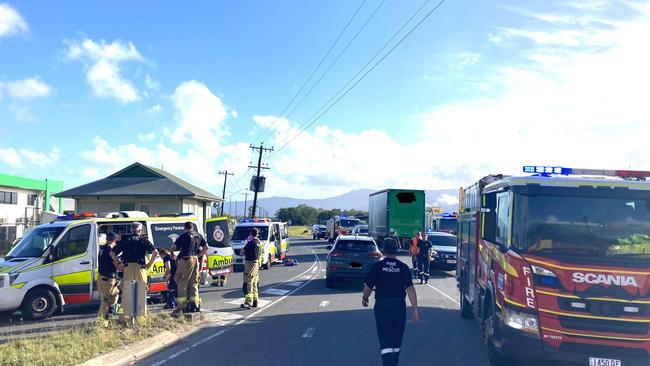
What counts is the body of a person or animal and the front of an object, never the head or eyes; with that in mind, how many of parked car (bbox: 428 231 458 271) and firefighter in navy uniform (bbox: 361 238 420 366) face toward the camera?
1

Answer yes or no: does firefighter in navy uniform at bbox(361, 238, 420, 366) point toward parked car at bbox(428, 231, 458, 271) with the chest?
yes

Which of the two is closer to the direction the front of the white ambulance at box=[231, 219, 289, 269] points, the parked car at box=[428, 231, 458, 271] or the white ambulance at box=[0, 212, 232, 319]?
the white ambulance

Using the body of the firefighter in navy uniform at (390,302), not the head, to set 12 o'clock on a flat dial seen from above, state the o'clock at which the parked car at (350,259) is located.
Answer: The parked car is roughly at 12 o'clock from the firefighter in navy uniform.

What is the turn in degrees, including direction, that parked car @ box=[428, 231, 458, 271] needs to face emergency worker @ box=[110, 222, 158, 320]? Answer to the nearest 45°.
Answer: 0° — it already faces them

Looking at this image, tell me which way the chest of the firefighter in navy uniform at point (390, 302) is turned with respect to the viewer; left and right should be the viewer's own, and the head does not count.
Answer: facing away from the viewer

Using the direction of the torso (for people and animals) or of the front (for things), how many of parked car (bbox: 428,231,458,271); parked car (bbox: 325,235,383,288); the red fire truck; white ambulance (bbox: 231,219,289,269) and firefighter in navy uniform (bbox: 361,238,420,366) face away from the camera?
2

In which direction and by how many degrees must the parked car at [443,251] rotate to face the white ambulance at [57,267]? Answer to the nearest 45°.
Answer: approximately 45° to its right

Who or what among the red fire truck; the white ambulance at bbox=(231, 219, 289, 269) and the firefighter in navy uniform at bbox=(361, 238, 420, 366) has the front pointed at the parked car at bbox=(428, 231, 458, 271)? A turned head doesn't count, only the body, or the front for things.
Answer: the firefighter in navy uniform

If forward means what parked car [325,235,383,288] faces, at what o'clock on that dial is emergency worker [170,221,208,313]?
The emergency worker is roughly at 7 o'clock from the parked car.

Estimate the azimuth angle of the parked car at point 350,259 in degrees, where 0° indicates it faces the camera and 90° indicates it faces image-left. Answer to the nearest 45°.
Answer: approximately 180°

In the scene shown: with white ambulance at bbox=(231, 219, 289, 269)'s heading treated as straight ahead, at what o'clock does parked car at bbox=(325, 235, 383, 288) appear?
The parked car is roughly at 10 o'clock from the white ambulance.
